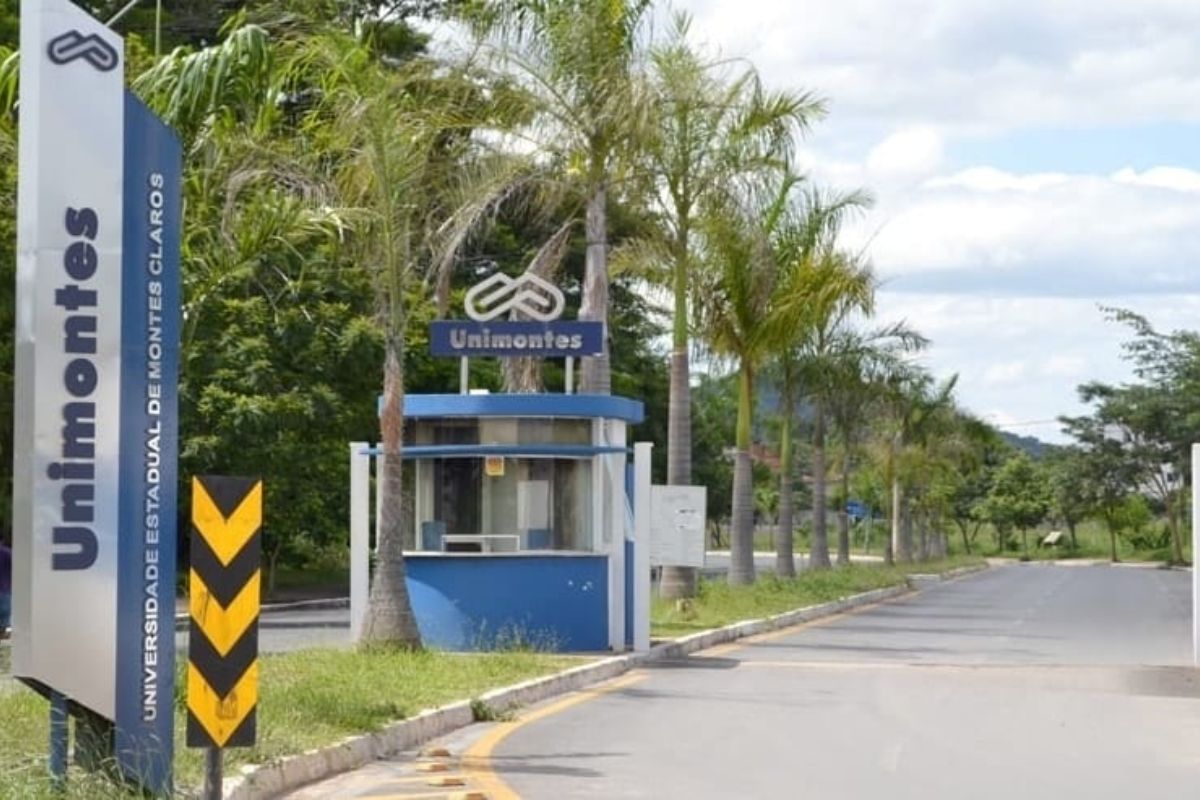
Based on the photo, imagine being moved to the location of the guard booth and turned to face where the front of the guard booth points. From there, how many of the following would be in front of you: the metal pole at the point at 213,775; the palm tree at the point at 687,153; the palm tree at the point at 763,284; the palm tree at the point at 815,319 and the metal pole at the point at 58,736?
2

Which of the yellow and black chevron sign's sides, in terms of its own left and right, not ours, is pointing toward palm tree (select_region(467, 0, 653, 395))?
back

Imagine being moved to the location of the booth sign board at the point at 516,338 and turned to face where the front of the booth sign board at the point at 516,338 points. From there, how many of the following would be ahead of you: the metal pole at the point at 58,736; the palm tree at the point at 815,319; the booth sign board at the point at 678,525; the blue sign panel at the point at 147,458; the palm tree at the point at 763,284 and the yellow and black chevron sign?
3

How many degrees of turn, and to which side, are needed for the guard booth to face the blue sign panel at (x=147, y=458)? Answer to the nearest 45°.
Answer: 0° — it already faces it

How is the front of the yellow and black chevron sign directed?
toward the camera

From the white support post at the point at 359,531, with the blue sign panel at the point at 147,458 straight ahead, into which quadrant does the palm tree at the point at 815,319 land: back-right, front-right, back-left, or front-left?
back-left

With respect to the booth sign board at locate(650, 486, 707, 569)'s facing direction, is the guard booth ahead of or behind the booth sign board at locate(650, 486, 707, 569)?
ahead

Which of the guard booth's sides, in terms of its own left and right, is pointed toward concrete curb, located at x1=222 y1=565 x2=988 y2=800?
front

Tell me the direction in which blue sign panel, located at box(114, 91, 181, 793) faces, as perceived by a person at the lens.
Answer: facing the viewer

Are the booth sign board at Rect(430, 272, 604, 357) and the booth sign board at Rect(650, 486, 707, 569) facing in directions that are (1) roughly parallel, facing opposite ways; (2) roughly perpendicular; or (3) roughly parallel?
roughly parallel

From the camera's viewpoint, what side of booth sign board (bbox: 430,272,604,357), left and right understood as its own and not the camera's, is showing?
front
